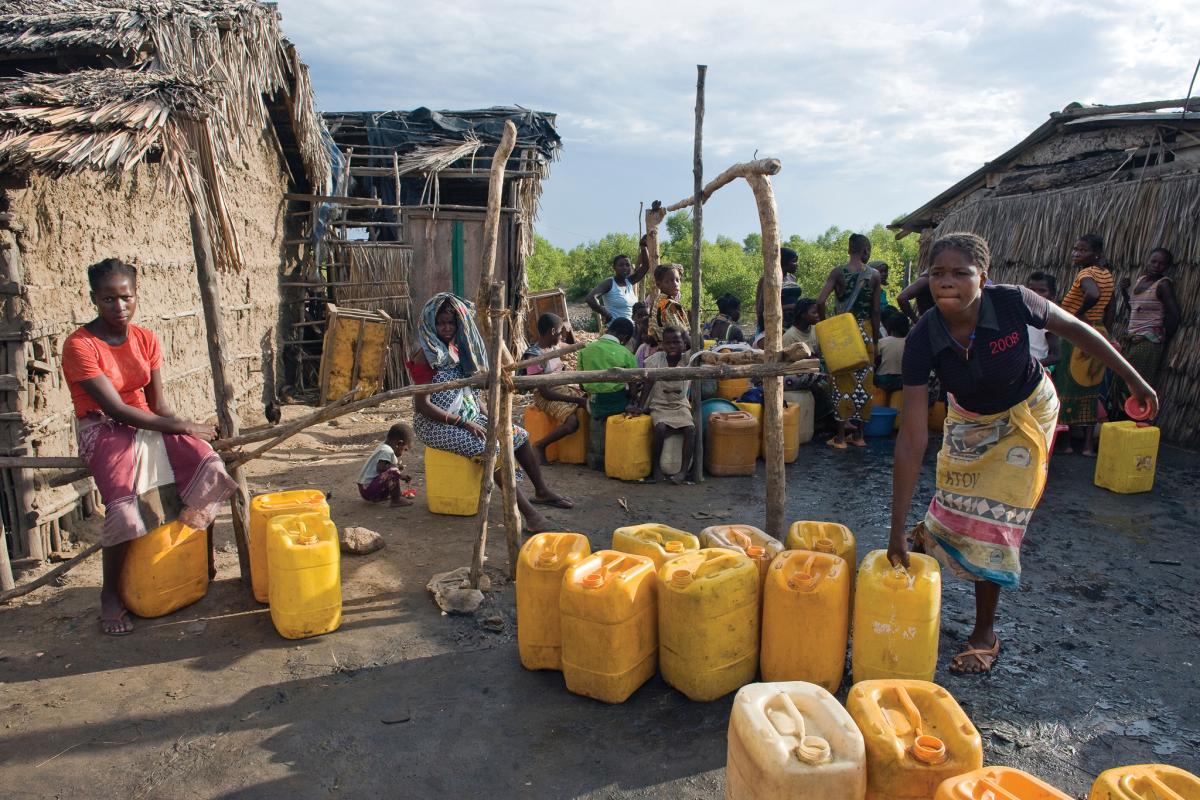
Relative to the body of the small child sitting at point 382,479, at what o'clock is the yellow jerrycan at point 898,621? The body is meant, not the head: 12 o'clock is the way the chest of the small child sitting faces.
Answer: The yellow jerrycan is roughly at 2 o'clock from the small child sitting.

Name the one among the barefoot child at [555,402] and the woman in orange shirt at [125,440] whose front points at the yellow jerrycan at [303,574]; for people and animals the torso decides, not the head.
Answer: the woman in orange shirt

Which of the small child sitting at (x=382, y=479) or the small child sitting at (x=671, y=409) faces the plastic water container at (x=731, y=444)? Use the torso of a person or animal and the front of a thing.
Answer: the small child sitting at (x=382, y=479)

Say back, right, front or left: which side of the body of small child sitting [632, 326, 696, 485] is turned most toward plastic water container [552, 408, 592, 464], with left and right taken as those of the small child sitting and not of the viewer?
right

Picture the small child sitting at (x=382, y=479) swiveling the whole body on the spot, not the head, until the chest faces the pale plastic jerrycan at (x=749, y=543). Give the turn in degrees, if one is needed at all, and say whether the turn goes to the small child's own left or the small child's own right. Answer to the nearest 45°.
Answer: approximately 45° to the small child's own right

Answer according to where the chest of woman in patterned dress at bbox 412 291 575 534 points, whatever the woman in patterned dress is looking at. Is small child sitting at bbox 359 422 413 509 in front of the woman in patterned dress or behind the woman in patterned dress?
behind

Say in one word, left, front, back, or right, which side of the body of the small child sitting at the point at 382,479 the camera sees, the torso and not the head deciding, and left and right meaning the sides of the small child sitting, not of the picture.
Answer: right

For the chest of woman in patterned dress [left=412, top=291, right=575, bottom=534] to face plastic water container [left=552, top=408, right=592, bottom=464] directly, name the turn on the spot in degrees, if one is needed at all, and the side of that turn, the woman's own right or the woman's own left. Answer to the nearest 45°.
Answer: approximately 90° to the woman's own left
